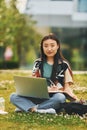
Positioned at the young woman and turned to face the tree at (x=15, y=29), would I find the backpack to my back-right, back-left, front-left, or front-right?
back-right

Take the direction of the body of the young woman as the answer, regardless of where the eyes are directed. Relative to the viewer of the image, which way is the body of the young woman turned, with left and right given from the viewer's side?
facing the viewer and to the left of the viewer

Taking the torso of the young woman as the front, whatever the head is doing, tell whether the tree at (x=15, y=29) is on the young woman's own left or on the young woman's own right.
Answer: on the young woman's own right

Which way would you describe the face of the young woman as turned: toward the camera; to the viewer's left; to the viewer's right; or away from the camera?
toward the camera
